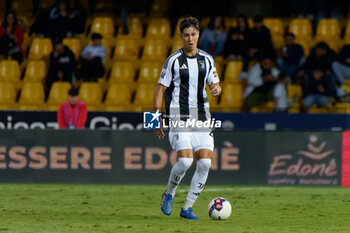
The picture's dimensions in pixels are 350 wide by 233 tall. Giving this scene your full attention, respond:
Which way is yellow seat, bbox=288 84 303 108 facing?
toward the camera

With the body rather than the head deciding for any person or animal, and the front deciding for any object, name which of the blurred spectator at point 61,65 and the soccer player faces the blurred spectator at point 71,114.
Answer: the blurred spectator at point 61,65

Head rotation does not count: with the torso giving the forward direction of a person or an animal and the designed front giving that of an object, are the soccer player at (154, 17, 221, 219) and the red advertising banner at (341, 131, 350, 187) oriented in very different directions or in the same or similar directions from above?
same or similar directions

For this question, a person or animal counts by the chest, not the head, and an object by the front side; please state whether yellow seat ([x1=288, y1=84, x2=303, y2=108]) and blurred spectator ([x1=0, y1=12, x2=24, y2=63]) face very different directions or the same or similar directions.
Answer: same or similar directions

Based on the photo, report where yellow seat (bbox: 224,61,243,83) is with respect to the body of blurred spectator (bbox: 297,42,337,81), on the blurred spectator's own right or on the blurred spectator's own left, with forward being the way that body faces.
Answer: on the blurred spectator's own right

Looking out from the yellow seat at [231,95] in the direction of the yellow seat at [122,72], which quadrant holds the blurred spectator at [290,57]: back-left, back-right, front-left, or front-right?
back-right

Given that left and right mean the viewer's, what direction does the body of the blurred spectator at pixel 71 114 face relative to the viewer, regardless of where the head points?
facing the viewer

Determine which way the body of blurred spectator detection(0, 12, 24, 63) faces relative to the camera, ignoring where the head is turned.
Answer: toward the camera

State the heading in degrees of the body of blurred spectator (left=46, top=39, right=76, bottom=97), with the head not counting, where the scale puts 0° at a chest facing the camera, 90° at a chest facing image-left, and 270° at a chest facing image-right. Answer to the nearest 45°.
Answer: approximately 0°

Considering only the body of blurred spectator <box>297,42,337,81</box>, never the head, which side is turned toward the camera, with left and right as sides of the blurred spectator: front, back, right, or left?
front

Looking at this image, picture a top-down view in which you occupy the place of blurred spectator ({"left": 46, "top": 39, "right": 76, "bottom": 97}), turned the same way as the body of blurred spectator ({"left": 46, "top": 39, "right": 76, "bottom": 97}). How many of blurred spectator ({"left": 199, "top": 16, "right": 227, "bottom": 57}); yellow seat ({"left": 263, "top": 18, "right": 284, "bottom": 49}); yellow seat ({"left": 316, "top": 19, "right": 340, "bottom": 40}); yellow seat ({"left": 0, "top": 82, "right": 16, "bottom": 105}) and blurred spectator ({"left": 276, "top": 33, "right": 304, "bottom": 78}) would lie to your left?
4

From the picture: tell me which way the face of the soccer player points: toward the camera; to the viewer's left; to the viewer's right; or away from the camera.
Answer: toward the camera

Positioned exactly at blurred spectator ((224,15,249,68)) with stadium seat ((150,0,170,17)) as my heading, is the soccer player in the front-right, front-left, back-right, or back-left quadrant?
back-left
